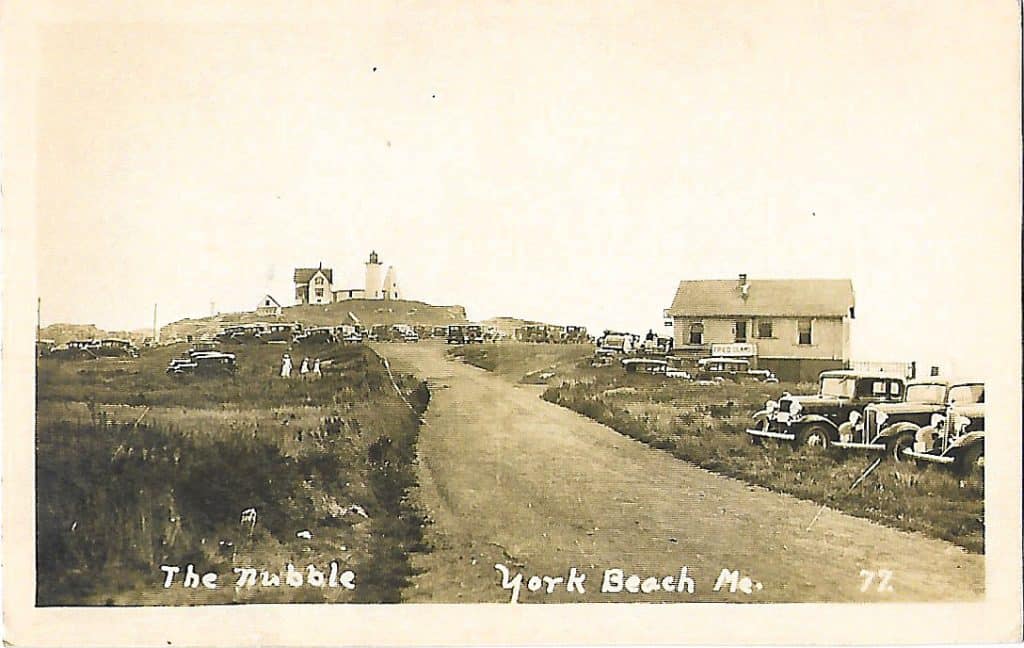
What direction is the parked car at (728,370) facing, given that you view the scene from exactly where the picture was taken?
facing to the right of the viewer
